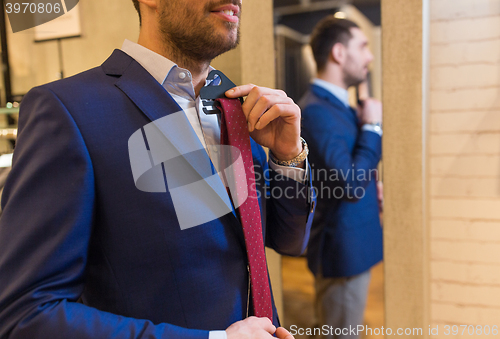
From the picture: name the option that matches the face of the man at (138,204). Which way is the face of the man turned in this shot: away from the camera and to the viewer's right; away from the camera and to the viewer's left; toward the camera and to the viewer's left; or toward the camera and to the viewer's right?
toward the camera and to the viewer's right

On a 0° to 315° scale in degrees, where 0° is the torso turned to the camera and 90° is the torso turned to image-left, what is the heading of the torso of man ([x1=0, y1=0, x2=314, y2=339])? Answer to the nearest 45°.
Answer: approximately 315°
